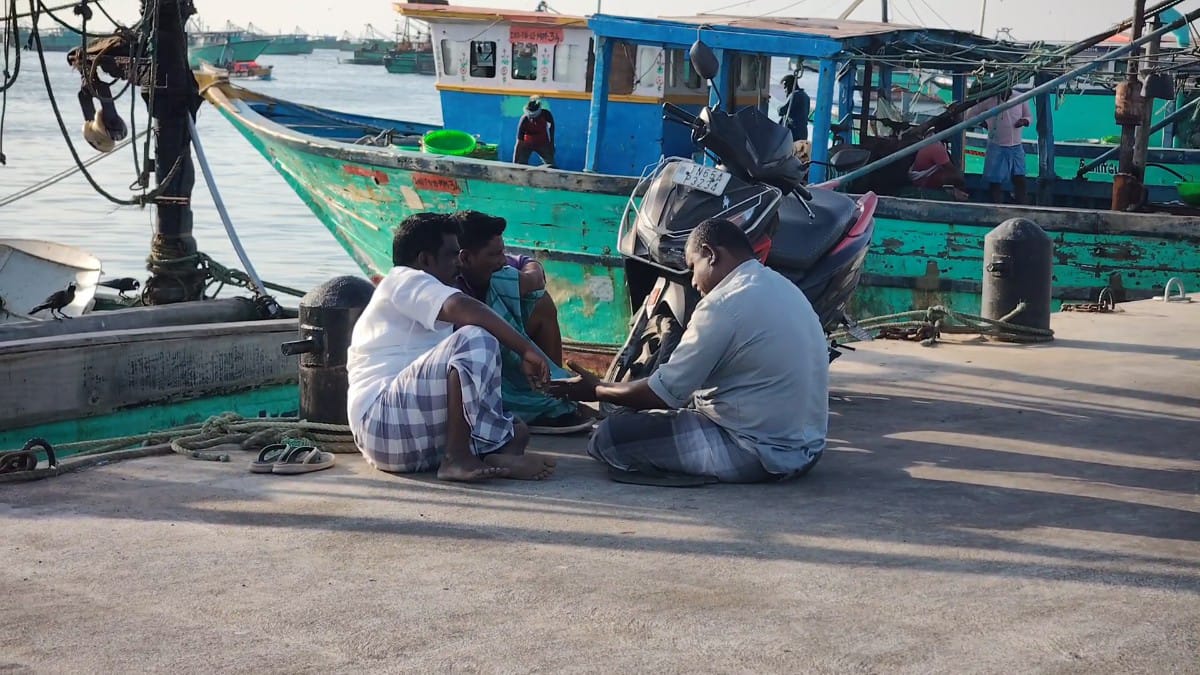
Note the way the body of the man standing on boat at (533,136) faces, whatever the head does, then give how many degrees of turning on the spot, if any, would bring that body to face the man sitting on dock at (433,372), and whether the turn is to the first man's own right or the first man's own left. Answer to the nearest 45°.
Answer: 0° — they already face them

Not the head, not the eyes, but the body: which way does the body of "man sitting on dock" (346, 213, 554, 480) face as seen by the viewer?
to the viewer's right

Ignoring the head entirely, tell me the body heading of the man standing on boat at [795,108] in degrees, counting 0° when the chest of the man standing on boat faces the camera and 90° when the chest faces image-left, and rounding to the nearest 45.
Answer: approximately 90°

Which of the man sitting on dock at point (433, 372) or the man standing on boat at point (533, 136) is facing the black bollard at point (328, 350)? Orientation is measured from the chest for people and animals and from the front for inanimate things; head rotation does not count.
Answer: the man standing on boat

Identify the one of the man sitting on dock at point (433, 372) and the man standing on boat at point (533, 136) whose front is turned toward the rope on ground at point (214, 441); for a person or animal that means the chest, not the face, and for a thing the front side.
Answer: the man standing on boat
